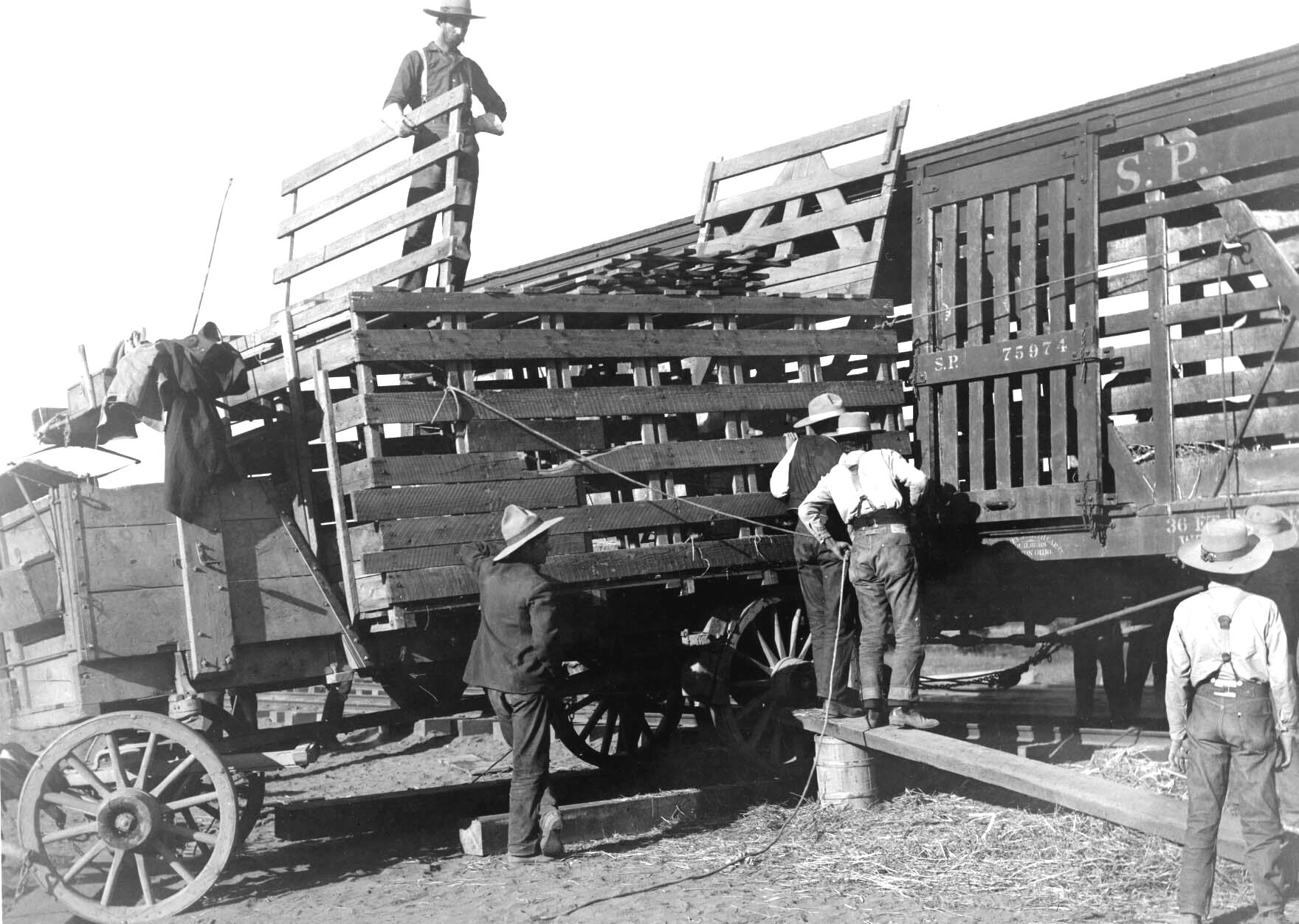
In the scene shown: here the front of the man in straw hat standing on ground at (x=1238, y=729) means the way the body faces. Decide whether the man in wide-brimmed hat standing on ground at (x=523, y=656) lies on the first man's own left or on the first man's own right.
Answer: on the first man's own left

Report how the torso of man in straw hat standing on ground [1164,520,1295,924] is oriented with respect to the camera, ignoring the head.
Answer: away from the camera

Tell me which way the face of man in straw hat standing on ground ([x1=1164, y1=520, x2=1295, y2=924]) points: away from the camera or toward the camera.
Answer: away from the camera

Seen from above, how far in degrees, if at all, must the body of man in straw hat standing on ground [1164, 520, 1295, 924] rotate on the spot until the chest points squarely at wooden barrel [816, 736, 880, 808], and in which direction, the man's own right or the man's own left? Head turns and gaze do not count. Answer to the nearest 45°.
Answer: approximately 45° to the man's own left
